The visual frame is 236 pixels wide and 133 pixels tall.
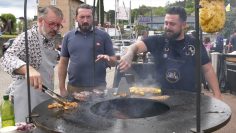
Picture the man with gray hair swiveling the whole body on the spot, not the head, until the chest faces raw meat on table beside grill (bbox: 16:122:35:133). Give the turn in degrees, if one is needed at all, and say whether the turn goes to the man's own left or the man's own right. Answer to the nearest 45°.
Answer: approximately 45° to the man's own right

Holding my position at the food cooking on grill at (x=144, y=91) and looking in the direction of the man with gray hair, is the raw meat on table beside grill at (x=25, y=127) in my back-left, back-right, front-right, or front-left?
front-left

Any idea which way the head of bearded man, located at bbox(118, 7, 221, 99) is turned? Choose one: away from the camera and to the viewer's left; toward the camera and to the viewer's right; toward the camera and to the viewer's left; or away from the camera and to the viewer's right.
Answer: toward the camera and to the viewer's left

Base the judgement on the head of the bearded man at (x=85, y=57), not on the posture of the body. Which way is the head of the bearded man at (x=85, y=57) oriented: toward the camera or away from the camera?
toward the camera

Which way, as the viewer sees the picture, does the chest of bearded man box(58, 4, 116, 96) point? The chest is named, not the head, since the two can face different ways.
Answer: toward the camera

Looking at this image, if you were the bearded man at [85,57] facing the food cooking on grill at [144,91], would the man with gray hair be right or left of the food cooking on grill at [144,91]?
right

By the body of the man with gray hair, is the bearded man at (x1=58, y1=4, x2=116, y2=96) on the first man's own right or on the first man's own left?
on the first man's own left

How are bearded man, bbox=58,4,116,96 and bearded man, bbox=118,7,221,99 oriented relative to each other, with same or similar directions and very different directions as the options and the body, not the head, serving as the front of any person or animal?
same or similar directions

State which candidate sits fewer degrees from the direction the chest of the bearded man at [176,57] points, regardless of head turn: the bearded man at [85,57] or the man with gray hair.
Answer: the man with gray hair

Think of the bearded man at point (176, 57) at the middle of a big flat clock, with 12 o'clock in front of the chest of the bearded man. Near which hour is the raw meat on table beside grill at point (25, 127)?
The raw meat on table beside grill is roughly at 1 o'clock from the bearded man.

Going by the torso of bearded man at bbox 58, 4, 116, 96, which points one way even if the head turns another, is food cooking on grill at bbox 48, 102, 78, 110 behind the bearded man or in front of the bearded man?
in front

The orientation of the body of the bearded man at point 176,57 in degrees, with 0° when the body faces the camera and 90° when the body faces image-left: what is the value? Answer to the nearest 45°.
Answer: approximately 0°

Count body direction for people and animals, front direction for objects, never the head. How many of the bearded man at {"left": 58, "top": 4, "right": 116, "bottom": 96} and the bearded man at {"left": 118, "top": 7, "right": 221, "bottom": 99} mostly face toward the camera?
2
